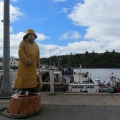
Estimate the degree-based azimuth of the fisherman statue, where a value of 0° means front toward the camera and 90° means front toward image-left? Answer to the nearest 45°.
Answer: approximately 315°
